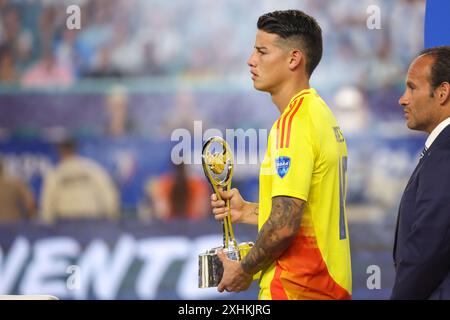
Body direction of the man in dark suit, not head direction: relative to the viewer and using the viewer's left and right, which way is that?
facing to the left of the viewer

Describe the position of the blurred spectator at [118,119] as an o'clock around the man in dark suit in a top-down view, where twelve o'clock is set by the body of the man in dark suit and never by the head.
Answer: The blurred spectator is roughly at 2 o'clock from the man in dark suit.

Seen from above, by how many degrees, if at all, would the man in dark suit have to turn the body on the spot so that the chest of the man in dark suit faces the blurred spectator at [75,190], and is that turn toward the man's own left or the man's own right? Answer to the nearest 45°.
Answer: approximately 45° to the man's own right

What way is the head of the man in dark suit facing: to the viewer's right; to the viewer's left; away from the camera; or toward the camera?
to the viewer's left

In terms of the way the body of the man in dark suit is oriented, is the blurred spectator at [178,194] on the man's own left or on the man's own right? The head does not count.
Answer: on the man's own right

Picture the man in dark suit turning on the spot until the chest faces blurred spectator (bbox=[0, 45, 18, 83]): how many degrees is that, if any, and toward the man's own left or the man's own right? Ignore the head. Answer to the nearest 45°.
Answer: approximately 45° to the man's own right

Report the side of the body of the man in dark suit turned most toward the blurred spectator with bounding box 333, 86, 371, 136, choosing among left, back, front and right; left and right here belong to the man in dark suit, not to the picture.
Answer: right
